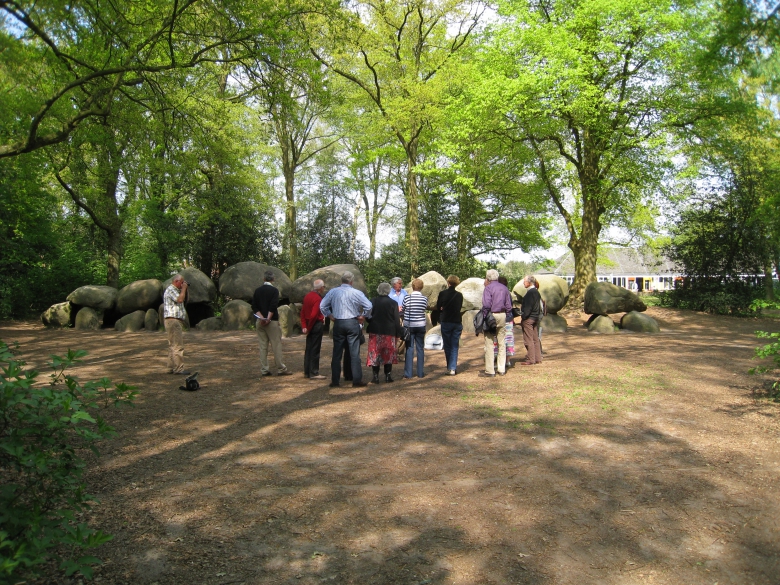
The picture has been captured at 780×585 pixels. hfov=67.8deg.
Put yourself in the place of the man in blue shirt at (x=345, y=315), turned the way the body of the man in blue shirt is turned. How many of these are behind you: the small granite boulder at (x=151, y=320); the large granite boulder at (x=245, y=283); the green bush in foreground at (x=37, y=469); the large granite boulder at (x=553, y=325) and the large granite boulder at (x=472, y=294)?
1

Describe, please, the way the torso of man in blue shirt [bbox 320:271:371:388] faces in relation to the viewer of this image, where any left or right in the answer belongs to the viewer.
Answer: facing away from the viewer

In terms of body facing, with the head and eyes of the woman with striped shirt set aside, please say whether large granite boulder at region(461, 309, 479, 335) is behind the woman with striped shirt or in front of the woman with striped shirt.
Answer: in front

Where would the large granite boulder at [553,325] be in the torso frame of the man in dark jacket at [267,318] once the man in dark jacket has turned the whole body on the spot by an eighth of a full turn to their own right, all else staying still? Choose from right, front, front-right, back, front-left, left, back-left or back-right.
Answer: front-left

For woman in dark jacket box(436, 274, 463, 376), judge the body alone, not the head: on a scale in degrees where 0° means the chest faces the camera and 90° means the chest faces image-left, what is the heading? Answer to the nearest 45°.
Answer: approximately 180°

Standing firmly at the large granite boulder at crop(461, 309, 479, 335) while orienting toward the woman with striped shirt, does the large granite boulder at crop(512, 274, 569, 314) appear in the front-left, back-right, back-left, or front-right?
back-left

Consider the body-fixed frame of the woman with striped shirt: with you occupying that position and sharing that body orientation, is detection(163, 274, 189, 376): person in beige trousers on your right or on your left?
on your left

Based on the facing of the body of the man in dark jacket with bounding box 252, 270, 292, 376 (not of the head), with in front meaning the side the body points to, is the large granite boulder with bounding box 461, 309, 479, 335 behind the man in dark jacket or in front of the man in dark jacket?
in front

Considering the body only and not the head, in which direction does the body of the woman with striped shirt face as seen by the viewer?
away from the camera

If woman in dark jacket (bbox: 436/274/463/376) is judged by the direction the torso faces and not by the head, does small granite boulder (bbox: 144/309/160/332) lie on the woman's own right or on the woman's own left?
on the woman's own left

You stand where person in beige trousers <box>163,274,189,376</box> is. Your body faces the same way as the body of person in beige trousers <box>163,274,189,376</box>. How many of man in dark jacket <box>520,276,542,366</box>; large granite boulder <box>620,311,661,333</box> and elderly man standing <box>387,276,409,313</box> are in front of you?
3

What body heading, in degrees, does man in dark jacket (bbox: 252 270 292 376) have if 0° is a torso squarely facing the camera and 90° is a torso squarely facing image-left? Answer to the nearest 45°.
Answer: approximately 225°

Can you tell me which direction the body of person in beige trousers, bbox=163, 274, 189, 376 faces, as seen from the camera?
to the viewer's right

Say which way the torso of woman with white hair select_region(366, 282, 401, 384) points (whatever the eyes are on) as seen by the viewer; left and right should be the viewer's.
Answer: facing away from the viewer

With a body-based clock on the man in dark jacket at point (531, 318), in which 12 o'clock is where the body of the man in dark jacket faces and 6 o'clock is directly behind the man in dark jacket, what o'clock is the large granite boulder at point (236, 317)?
The large granite boulder is roughly at 1 o'clock from the man in dark jacket.

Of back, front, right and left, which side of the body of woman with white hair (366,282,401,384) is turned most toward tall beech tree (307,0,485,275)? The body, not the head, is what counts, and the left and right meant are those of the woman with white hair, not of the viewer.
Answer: front

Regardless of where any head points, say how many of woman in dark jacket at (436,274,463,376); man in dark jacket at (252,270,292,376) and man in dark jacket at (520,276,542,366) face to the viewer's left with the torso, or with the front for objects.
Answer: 1

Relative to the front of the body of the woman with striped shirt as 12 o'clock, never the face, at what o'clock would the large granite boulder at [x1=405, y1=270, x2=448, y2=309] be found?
The large granite boulder is roughly at 12 o'clock from the woman with striped shirt.

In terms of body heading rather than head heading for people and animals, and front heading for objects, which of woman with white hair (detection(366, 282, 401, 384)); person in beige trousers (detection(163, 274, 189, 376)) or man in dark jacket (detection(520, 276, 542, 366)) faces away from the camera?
the woman with white hair
